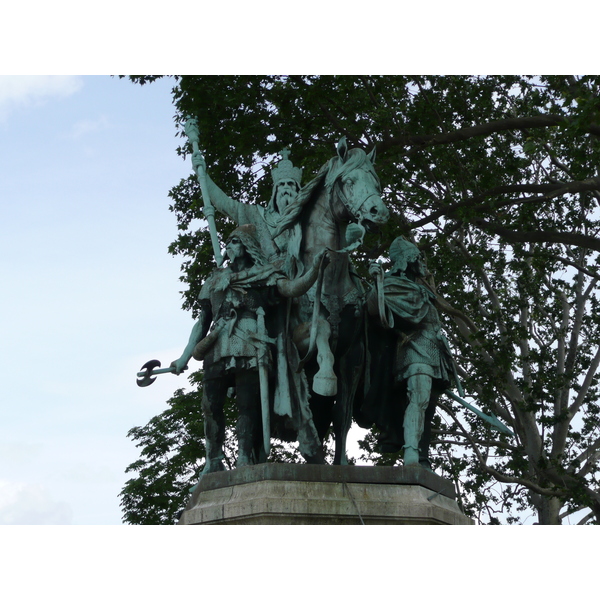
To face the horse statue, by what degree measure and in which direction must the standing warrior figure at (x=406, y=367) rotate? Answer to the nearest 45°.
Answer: approximately 90° to its right

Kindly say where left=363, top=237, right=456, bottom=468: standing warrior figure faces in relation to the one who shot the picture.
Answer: facing the viewer and to the right of the viewer

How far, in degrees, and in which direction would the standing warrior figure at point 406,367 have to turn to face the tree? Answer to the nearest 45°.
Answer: approximately 135° to its left

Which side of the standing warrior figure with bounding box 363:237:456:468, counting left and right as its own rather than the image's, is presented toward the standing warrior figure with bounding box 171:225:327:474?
right
